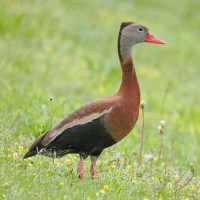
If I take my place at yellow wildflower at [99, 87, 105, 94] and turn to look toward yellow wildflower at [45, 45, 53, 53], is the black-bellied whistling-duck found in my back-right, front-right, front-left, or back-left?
back-left

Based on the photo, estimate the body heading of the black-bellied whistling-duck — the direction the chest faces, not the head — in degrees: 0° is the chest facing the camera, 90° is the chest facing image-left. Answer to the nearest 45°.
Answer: approximately 270°

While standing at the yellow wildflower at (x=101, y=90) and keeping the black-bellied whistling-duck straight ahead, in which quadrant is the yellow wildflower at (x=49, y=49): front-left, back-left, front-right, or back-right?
back-right
